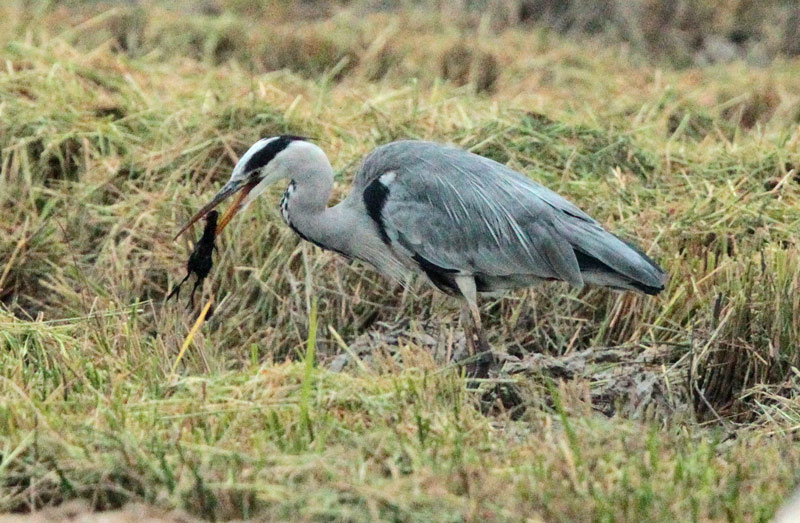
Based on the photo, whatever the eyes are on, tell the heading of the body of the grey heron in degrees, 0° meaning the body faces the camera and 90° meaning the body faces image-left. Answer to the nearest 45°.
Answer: approximately 90°
